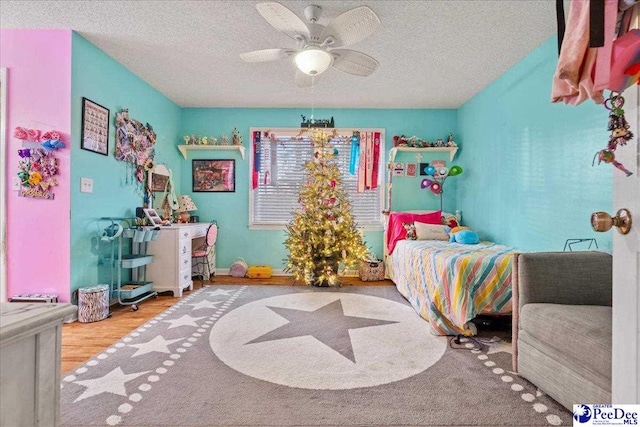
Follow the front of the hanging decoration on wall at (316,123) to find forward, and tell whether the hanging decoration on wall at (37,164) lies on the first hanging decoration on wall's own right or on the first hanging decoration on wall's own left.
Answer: on the first hanging decoration on wall's own right

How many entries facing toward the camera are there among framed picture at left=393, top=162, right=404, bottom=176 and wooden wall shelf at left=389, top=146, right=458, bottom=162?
2

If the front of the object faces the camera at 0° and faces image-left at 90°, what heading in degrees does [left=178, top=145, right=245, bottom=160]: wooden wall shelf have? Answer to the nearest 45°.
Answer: approximately 0°

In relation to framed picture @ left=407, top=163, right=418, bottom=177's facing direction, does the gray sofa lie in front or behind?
in front

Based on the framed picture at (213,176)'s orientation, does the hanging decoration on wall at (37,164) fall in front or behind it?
in front

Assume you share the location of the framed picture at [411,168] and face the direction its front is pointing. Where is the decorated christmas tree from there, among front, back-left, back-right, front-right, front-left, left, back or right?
front-right

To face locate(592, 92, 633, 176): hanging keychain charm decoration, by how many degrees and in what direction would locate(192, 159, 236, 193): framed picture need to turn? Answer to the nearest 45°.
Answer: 0° — it already faces it

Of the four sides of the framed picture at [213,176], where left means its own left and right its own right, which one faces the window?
left

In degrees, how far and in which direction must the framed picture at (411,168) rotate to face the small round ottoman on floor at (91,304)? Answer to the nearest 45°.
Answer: approximately 45° to its right
